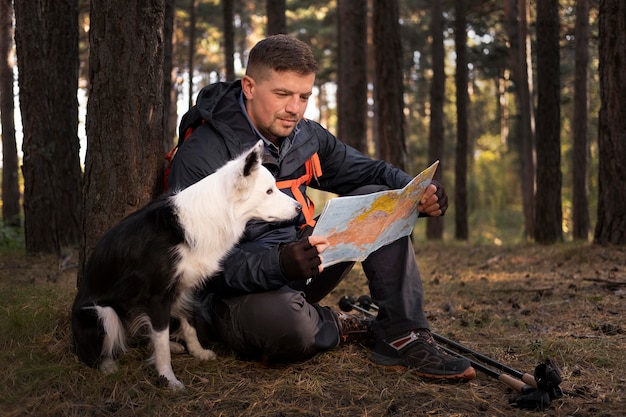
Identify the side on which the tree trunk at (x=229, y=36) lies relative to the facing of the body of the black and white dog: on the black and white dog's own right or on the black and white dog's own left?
on the black and white dog's own left

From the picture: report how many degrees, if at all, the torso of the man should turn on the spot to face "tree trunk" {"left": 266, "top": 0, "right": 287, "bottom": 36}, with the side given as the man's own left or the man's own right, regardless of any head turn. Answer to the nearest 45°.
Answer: approximately 135° to the man's own left

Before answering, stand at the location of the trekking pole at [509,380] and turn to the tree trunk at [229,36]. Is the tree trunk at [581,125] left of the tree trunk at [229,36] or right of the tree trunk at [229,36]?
right

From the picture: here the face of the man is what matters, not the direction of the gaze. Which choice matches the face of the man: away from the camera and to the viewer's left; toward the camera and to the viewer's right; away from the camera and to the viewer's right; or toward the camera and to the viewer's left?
toward the camera and to the viewer's right

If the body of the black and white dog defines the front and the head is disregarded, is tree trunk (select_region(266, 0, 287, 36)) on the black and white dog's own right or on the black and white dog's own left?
on the black and white dog's own left

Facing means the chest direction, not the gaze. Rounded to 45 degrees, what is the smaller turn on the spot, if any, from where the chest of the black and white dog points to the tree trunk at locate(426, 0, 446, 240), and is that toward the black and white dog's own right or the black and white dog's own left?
approximately 45° to the black and white dog's own left

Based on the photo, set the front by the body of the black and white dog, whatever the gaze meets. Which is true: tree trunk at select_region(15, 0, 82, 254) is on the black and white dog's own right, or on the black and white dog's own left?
on the black and white dog's own left

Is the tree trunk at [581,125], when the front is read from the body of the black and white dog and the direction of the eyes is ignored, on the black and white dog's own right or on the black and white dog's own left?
on the black and white dog's own left

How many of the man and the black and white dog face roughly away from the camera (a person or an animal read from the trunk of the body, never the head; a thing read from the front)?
0

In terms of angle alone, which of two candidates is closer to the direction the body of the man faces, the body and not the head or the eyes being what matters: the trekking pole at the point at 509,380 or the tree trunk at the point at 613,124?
the trekking pole

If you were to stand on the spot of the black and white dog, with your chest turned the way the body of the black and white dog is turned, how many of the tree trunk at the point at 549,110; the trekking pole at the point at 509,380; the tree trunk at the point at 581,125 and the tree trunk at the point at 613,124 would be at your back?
0

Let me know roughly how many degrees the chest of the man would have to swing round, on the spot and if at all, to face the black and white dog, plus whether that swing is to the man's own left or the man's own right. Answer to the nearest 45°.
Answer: approximately 90° to the man's own right

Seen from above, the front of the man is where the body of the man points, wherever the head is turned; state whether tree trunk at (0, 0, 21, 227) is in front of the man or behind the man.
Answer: behind

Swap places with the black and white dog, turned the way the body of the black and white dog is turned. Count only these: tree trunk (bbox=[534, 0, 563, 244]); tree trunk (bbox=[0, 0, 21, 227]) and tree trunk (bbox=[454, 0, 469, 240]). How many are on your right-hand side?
0

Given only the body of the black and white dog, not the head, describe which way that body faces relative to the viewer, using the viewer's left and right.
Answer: facing to the right of the viewer

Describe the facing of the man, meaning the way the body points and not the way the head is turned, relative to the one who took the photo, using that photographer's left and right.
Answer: facing the viewer and to the right of the viewer
